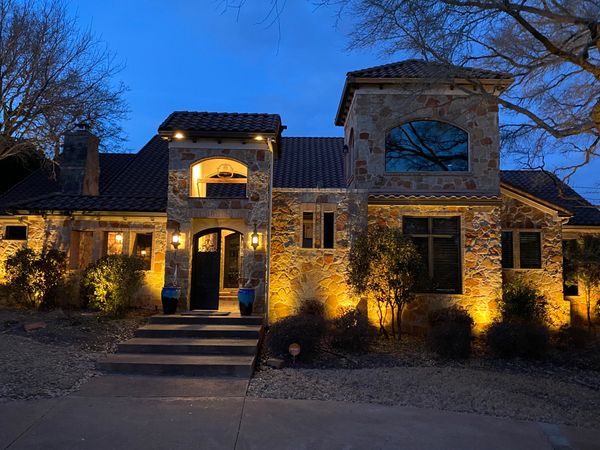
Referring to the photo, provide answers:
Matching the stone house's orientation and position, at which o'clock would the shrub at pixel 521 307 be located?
The shrub is roughly at 9 o'clock from the stone house.

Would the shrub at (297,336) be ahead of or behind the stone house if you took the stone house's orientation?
ahead

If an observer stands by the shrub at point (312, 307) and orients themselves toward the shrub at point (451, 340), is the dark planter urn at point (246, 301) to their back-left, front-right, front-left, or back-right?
back-right

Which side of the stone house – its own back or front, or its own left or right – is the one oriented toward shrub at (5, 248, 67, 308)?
right

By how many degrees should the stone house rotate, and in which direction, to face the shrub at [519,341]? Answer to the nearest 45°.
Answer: approximately 45° to its left

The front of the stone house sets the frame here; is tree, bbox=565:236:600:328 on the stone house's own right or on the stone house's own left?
on the stone house's own left

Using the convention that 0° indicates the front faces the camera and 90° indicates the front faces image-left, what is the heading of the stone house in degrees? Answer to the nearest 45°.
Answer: approximately 0°
